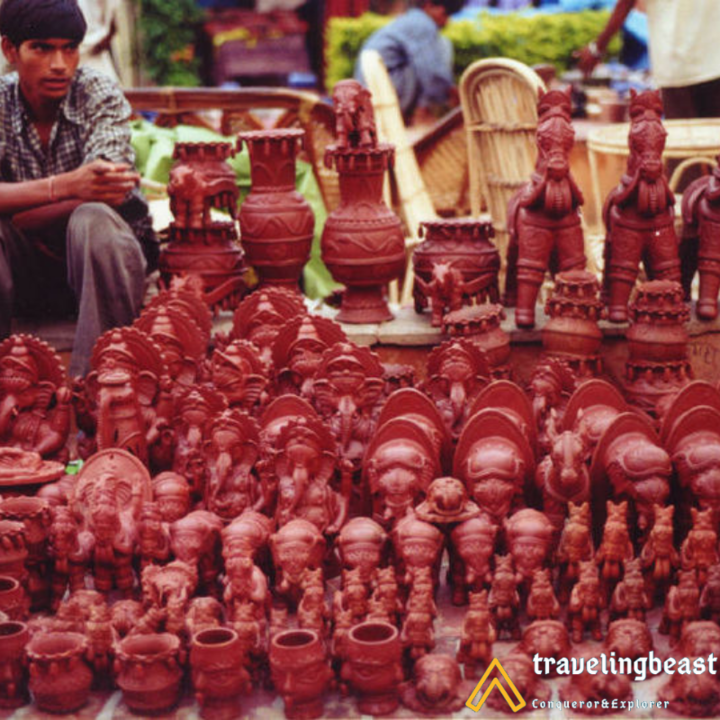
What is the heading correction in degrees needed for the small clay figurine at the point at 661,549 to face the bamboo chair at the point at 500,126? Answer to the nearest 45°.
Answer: approximately 180°

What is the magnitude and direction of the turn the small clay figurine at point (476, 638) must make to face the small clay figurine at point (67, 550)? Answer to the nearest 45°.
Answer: approximately 90° to its right

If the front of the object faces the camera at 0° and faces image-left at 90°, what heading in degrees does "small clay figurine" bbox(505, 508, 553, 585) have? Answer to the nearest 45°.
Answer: approximately 0°

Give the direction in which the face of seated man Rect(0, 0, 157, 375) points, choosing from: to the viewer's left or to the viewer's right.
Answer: to the viewer's right

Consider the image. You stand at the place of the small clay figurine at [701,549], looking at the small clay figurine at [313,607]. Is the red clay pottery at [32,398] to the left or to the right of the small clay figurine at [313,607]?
right

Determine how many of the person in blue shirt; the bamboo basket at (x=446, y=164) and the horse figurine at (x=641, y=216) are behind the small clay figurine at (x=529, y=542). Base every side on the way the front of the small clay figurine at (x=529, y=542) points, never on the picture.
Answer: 3

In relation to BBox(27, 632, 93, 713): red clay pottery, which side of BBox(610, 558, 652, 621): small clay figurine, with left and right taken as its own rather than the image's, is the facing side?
right

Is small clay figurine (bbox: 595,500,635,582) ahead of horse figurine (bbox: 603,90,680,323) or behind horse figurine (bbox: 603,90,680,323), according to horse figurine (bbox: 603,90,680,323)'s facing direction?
ahead

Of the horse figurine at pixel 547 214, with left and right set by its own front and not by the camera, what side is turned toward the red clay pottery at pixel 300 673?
front
